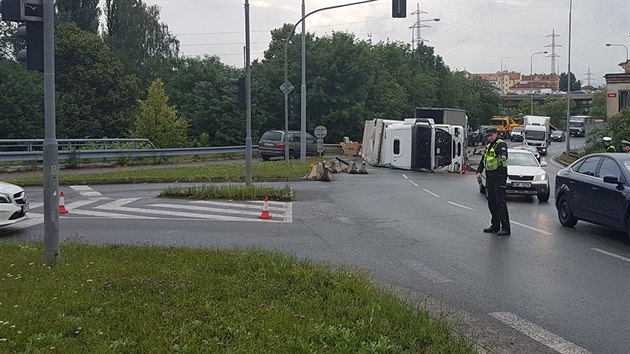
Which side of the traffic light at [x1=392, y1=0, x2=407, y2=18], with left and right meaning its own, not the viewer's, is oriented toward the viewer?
back

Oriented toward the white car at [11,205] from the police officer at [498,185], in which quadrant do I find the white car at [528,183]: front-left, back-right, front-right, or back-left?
back-right

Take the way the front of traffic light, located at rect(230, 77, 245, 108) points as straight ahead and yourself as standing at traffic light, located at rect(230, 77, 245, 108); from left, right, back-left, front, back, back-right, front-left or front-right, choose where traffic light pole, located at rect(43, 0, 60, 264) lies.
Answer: left

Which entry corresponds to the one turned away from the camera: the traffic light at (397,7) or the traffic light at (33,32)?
the traffic light at (397,7)

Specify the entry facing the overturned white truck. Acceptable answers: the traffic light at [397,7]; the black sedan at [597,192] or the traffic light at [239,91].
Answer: the traffic light at [397,7]

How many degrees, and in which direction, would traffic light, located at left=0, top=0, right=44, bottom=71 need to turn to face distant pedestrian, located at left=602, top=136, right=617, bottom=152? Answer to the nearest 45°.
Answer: approximately 135° to its right

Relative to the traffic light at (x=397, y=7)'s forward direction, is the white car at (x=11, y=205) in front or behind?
behind
